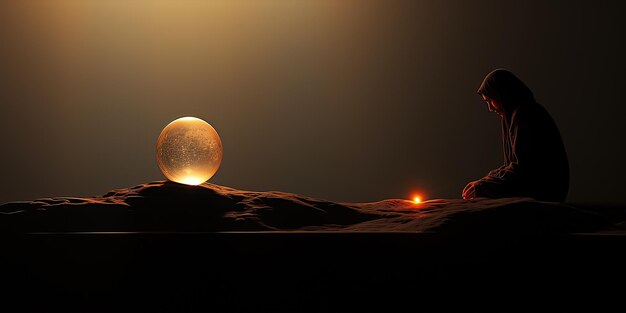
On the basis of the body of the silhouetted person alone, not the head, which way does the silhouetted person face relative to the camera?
to the viewer's left

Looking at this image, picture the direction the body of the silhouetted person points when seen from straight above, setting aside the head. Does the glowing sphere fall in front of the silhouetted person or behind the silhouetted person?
in front
